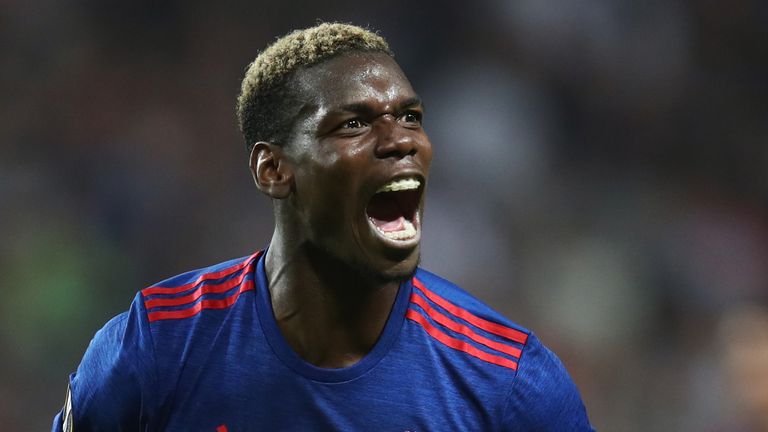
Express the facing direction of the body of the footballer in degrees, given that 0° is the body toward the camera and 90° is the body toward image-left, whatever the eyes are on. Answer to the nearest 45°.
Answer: approximately 0°
